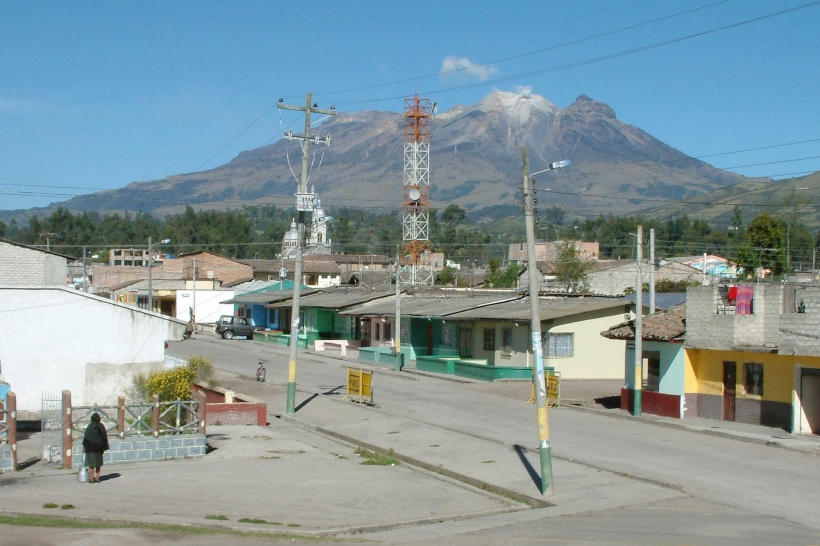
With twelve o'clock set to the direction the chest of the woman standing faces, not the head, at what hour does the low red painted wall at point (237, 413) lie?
The low red painted wall is roughly at 1 o'clock from the woman standing.

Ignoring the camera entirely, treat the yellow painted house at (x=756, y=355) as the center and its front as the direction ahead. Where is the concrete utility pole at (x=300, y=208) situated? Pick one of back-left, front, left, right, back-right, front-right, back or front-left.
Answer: front-right

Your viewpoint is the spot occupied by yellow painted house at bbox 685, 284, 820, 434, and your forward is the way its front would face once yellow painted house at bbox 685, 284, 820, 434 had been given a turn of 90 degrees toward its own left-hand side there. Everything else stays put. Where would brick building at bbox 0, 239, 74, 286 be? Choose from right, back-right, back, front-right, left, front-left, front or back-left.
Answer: back-right

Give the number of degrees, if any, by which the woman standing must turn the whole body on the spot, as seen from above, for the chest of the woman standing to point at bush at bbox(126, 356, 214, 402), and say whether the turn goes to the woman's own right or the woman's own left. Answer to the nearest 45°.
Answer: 0° — they already face it

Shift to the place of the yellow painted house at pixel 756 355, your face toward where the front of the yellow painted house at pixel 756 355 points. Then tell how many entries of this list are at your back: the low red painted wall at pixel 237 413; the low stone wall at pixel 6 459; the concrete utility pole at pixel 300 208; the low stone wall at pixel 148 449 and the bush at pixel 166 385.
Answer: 0

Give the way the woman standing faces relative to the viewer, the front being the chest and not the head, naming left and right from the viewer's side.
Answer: facing away from the viewer

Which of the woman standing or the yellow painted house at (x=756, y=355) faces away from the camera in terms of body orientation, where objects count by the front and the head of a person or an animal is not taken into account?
the woman standing

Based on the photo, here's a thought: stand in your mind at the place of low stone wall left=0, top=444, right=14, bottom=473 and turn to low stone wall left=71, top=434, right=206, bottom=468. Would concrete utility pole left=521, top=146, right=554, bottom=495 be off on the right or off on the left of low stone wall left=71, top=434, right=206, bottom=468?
right

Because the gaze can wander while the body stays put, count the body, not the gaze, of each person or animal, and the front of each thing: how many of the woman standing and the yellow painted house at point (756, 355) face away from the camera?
1

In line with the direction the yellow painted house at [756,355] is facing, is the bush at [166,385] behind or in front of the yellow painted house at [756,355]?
in front

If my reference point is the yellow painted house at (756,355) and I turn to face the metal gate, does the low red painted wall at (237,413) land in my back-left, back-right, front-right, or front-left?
front-right

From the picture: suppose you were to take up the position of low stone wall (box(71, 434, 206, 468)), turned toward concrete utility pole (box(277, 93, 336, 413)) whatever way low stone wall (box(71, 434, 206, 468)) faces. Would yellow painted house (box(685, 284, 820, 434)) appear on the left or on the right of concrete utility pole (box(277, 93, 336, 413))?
right

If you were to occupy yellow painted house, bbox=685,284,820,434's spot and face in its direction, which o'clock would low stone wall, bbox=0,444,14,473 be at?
The low stone wall is roughly at 12 o'clock from the yellow painted house.

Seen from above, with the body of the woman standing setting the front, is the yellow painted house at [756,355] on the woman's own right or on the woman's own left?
on the woman's own right

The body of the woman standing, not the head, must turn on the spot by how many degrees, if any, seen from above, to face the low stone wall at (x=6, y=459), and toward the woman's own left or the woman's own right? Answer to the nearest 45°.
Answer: approximately 45° to the woman's own left

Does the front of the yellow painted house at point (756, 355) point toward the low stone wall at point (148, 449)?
yes
